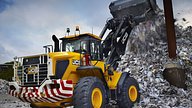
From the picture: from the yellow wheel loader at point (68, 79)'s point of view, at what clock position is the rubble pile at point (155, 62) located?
The rubble pile is roughly at 12 o'clock from the yellow wheel loader.

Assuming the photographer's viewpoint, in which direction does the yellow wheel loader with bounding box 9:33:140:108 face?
facing away from the viewer and to the right of the viewer
